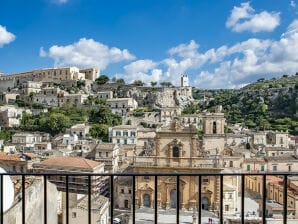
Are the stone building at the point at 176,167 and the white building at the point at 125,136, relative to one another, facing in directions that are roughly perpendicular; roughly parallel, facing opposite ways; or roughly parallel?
roughly parallel

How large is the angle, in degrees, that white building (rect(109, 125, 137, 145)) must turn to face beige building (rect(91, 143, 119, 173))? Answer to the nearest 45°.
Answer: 0° — it already faces it

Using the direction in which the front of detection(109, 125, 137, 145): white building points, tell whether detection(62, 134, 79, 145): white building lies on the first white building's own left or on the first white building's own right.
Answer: on the first white building's own right

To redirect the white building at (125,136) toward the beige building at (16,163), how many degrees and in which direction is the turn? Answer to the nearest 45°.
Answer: approximately 45° to its right

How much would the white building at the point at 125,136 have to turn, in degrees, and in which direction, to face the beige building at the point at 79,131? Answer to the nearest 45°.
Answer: approximately 135° to its right

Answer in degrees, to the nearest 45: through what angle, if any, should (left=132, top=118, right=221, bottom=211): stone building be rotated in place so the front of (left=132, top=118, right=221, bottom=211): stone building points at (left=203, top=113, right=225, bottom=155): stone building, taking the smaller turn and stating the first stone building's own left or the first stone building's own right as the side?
approximately 135° to the first stone building's own left

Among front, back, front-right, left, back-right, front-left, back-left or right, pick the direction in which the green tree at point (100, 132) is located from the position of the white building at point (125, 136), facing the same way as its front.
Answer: back-right

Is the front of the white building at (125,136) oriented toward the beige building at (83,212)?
yes

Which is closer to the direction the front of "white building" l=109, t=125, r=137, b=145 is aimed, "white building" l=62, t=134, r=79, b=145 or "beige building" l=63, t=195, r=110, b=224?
the beige building

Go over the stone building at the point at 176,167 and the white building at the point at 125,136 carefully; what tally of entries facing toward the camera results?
2

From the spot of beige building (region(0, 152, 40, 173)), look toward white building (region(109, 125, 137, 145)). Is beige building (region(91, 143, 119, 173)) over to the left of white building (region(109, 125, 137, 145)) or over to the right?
right

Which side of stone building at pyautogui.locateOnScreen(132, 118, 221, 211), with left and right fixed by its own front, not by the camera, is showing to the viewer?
front
